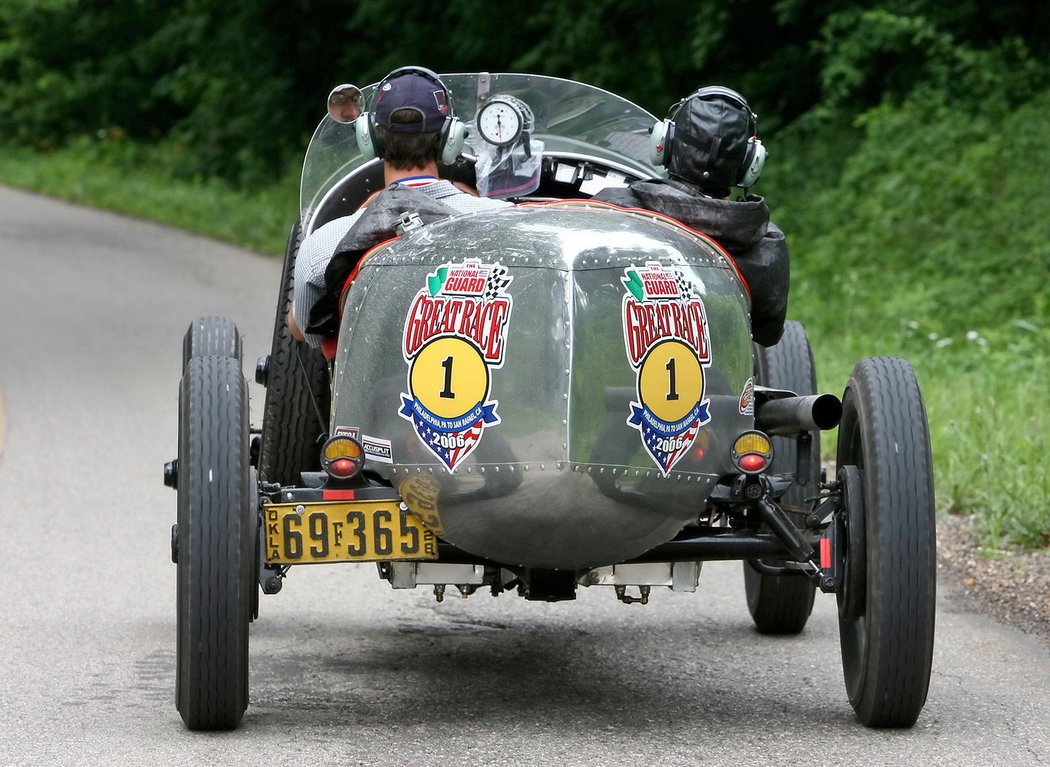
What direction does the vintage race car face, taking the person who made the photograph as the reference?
facing away from the viewer

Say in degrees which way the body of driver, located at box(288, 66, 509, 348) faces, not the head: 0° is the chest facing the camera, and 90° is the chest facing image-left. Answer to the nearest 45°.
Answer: approximately 180°

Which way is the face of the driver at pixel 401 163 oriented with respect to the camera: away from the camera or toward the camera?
away from the camera

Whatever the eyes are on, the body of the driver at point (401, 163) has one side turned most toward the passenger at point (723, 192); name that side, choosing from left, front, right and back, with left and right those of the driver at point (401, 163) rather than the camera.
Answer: right

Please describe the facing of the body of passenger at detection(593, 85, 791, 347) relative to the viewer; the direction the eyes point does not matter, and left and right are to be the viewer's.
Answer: facing away from the viewer

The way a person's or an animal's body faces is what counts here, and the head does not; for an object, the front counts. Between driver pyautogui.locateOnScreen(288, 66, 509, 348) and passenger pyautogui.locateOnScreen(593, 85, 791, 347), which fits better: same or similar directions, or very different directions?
same or similar directions

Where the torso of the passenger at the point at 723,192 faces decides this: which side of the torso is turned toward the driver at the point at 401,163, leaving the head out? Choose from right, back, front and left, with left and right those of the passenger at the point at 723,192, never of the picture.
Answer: left
